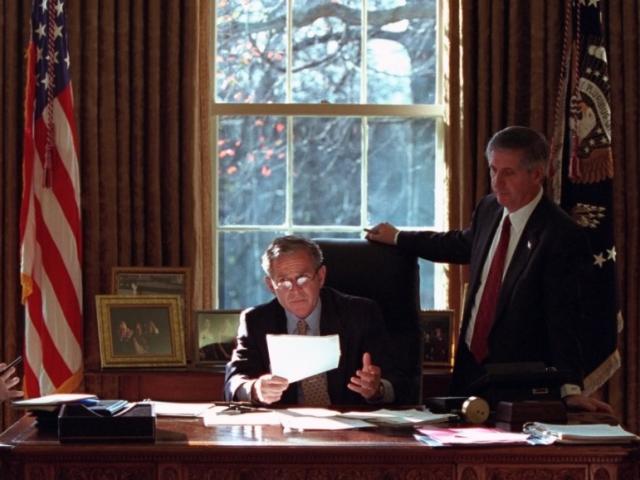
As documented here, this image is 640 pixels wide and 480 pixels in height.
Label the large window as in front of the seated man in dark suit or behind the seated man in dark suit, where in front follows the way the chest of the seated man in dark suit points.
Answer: behind

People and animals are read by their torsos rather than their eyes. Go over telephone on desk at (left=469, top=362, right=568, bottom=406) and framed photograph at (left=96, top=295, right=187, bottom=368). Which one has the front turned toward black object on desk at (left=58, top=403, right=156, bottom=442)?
the framed photograph

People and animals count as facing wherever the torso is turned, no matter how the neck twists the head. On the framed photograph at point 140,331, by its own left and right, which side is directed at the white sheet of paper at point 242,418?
front
